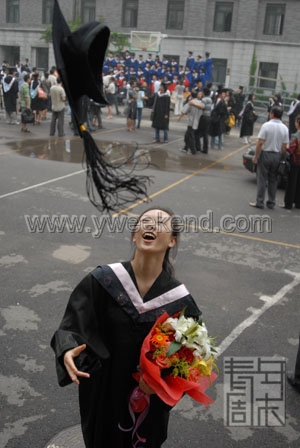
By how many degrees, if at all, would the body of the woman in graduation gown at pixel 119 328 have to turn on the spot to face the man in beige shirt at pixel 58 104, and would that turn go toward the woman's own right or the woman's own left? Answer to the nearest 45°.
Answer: approximately 180°

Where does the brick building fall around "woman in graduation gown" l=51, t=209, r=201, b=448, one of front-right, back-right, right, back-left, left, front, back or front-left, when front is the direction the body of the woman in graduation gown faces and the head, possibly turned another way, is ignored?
back
